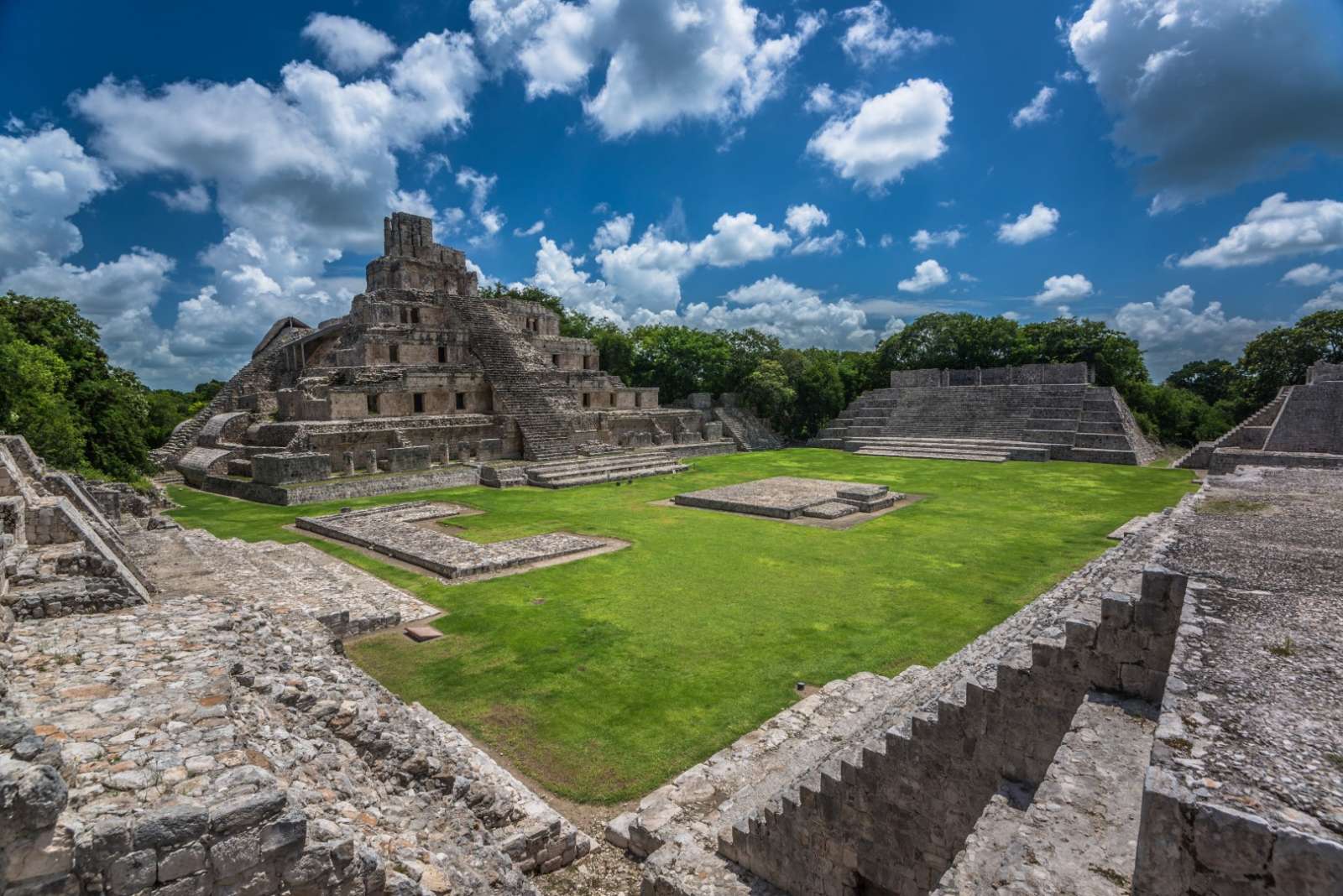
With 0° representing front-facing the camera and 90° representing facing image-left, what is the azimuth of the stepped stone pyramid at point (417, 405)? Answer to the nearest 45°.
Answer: approximately 315°

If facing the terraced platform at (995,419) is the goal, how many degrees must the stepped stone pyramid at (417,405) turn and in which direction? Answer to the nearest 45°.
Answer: approximately 45° to its left

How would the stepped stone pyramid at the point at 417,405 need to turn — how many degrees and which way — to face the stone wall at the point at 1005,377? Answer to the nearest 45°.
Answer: approximately 45° to its left

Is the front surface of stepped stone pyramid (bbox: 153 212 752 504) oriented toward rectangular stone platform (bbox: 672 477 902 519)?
yes

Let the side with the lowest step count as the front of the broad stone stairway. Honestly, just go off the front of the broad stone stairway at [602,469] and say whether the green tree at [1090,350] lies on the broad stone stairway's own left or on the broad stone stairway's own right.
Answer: on the broad stone stairway's own left

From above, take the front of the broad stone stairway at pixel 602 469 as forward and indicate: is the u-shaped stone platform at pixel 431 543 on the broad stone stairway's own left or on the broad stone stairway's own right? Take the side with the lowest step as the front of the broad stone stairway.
on the broad stone stairway's own right

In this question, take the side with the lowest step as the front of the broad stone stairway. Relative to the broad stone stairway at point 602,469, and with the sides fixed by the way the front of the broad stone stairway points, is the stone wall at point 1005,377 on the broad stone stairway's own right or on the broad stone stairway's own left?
on the broad stone stairway's own left

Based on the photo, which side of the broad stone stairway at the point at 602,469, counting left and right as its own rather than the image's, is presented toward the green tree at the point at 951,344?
left
